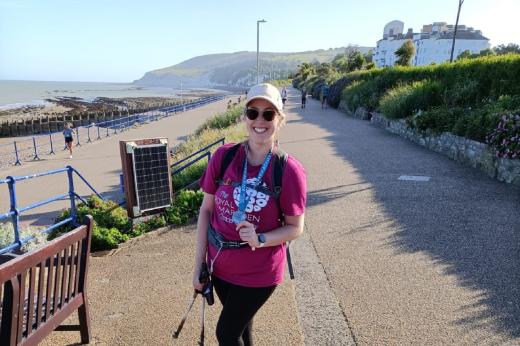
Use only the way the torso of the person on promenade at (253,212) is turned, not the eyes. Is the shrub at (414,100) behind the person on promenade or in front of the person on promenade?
behind

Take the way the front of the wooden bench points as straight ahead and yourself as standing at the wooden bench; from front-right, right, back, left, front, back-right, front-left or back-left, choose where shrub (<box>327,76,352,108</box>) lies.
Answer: right

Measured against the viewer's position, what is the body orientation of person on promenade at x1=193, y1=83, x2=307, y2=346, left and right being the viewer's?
facing the viewer

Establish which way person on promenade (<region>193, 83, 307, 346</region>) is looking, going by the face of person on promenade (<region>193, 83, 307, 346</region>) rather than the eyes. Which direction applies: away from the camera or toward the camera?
toward the camera

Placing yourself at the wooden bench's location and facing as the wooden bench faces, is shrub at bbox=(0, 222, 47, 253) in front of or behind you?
in front

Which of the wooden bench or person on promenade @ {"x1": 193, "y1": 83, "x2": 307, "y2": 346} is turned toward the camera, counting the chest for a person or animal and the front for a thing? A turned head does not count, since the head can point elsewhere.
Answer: the person on promenade

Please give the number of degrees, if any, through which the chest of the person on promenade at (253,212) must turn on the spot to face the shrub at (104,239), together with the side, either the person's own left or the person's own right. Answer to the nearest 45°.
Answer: approximately 135° to the person's own right

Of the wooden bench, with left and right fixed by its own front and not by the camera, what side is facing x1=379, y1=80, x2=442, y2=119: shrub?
right

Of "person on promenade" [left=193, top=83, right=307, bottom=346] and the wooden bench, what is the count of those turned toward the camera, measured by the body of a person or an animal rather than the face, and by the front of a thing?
1

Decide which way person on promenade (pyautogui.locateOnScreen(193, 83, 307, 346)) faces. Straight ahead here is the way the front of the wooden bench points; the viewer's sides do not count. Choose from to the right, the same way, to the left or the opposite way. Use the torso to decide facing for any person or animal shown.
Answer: to the left

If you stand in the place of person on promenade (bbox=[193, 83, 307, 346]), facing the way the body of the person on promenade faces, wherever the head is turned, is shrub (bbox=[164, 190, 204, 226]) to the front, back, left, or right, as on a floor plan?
back

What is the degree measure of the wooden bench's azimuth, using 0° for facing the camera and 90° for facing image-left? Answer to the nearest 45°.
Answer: approximately 135°

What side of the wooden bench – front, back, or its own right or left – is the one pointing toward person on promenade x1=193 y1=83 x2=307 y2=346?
back
